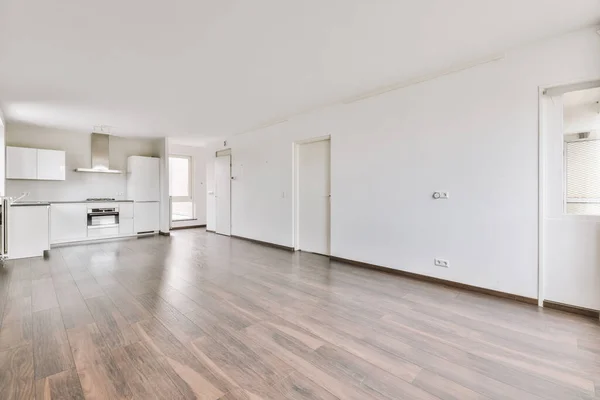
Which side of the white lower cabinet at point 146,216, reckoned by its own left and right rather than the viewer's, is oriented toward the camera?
front

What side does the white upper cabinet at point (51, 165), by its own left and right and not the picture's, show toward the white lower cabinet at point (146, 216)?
left

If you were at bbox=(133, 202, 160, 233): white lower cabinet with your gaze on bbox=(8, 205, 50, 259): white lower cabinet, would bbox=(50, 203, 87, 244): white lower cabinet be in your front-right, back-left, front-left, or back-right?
front-right

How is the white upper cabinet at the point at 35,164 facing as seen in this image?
toward the camera

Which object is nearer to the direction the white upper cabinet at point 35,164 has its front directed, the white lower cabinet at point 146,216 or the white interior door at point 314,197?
the white interior door

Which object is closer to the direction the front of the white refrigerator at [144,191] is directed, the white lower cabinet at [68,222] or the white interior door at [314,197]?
the white interior door

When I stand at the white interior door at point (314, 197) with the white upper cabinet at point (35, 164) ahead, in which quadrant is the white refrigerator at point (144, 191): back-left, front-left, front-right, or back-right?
front-right

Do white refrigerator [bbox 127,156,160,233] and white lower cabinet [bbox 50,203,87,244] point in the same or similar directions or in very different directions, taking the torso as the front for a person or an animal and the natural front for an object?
same or similar directions

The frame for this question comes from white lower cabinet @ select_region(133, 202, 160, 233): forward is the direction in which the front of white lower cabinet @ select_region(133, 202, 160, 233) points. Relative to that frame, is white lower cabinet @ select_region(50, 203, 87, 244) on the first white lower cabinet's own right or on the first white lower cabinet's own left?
on the first white lower cabinet's own right

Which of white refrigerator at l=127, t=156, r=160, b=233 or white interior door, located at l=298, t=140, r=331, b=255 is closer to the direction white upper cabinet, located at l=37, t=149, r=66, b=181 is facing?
the white interior door

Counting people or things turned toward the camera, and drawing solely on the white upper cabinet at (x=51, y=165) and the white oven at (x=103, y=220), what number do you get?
2

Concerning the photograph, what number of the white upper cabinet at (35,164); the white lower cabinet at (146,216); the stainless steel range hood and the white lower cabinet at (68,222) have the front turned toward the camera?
4
